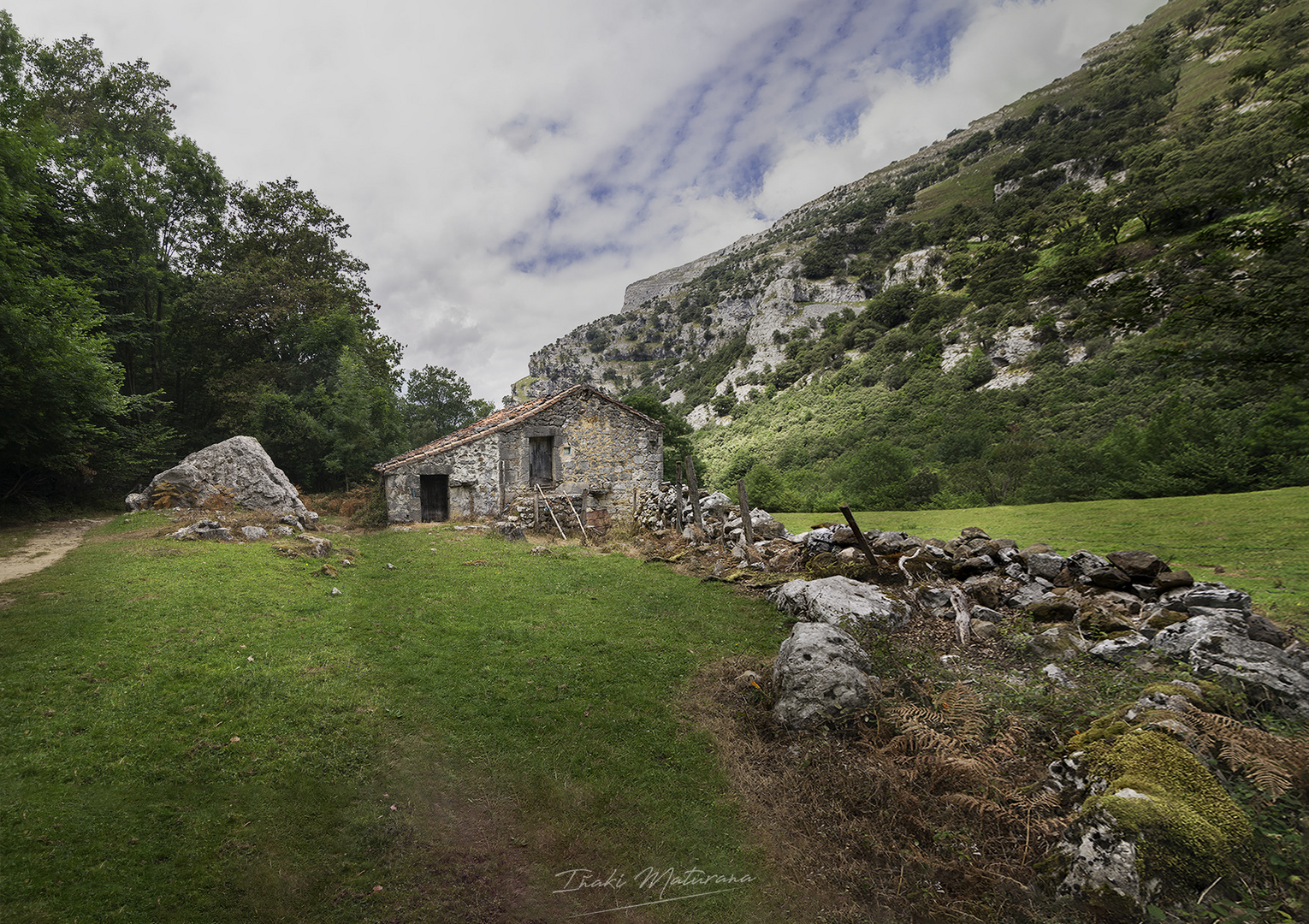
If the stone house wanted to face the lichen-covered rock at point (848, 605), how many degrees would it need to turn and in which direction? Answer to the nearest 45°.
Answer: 0° — it already faces it

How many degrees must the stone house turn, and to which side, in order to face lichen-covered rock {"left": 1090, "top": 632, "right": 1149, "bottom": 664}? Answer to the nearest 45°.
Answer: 0° — it already faces it

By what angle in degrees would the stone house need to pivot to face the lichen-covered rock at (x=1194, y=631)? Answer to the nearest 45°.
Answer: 0° — it already faces it

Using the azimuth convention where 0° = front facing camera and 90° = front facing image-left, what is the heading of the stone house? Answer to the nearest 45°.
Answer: approximately 0°

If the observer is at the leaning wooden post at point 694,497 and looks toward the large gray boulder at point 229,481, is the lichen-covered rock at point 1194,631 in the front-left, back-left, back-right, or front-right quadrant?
back-left
